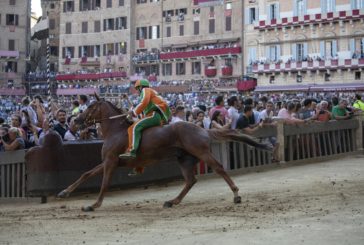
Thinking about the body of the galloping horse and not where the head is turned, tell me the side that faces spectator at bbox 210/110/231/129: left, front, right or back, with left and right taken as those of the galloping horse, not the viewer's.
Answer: right

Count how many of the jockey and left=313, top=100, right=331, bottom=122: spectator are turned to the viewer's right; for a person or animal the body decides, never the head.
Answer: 0

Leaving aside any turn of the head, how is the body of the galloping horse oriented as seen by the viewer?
to the viewer's left

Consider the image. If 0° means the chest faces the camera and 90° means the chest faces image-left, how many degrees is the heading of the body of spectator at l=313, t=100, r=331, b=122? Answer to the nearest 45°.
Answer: approximately 45°

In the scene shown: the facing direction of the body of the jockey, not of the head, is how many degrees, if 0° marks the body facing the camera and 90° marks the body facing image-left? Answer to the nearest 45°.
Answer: approximately 90°
